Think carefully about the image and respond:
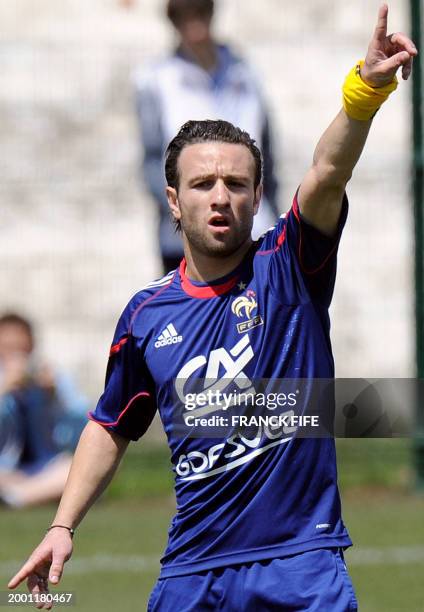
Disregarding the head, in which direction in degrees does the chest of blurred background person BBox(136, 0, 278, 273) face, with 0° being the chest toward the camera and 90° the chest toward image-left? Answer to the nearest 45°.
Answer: approximately 0°

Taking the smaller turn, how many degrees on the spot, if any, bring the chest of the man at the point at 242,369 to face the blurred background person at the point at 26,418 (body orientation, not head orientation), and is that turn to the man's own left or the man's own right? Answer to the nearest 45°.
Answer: approximately 180°

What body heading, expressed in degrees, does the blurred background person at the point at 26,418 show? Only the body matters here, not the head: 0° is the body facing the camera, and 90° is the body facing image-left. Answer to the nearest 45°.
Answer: approximately 45°

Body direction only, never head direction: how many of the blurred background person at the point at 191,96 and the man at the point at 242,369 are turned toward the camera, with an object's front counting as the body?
2

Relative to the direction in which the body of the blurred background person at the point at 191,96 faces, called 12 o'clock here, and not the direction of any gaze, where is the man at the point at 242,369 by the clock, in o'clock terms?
The man is roughly at 12 o'clock from the blurred background person.

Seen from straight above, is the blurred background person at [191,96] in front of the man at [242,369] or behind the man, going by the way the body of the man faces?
behind

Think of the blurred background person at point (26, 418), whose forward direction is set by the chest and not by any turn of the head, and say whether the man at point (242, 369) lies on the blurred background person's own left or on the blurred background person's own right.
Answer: on the blurred background person's own left
